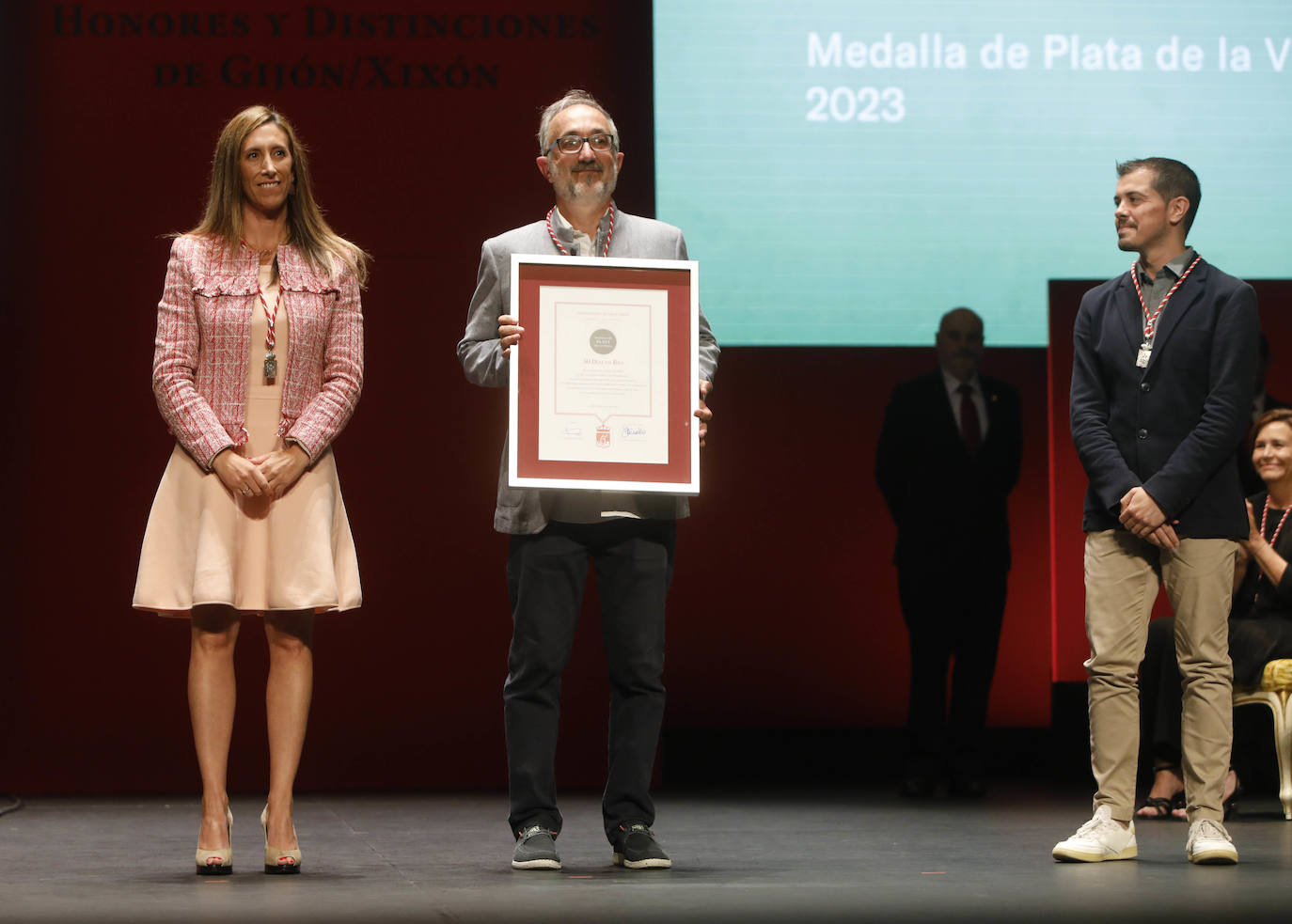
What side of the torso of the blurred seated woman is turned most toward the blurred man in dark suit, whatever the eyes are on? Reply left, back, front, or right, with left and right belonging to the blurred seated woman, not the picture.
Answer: right

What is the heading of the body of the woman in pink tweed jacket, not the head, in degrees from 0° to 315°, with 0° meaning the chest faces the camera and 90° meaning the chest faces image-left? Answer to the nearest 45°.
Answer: approximately 0°

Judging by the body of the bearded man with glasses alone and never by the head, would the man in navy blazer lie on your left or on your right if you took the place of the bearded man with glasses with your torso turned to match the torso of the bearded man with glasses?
on your left

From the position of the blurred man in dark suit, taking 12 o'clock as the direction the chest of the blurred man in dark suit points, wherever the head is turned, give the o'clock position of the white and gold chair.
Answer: The white and gold chair is roughly at 10 o'clock from the blurred man in dark suit.

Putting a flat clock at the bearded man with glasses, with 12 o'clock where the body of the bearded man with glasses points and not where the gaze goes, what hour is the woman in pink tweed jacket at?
The woman in pink tweed jacket is roughly at 3 o'clock from the bearded man with glasses.

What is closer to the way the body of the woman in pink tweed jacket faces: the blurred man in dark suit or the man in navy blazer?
the man in navy blazer
